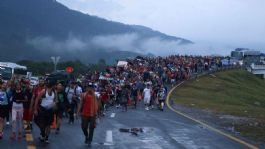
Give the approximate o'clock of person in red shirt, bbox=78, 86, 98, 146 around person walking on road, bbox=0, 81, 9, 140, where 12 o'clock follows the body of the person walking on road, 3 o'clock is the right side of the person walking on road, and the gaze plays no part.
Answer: The person in red shirt is roughly at 10 o'clock from the person walking on road.

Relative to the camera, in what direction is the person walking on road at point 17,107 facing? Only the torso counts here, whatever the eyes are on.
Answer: toward the camera

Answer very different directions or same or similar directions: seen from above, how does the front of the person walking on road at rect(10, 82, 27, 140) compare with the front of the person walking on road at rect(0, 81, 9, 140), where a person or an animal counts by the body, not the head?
same or similar directions

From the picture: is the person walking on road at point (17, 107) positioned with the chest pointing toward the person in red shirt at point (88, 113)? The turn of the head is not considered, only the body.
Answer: no

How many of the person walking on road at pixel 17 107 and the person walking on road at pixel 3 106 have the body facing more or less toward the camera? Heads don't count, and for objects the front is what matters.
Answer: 2

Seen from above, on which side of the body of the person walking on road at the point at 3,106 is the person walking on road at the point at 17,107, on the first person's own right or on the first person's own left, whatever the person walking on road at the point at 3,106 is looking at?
on the first person's own left

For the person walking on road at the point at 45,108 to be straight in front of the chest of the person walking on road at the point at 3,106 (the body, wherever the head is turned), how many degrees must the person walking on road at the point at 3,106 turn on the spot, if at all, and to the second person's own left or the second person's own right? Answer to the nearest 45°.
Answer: approximately 45° to the second person's own left

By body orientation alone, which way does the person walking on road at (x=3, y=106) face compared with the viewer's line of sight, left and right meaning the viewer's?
facing the viewer

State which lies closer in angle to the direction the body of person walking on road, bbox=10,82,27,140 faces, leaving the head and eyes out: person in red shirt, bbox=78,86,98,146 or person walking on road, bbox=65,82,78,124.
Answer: the person in red shirt
